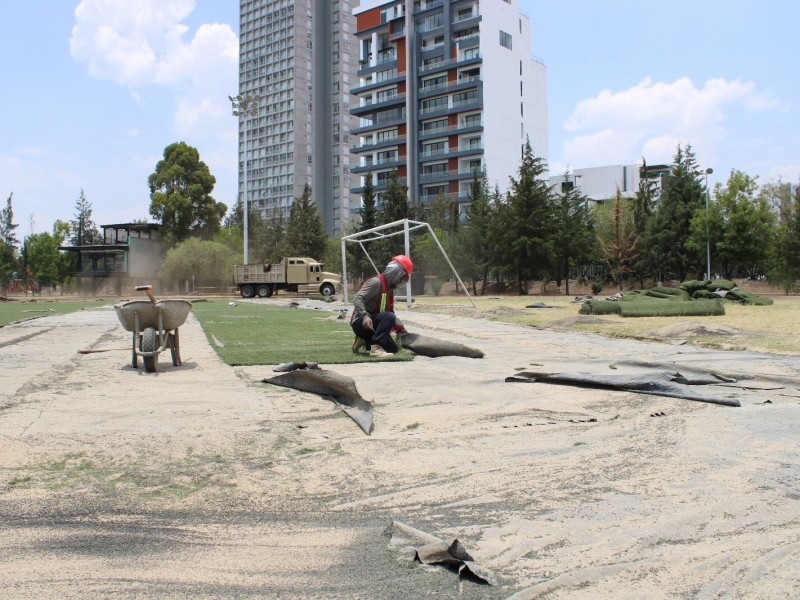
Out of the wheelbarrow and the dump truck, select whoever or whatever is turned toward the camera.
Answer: the wheelbarrow

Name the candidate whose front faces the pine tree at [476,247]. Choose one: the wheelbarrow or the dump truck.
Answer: the dump truck

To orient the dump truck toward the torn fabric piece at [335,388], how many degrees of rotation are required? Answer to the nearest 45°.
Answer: approximately 90° to its right

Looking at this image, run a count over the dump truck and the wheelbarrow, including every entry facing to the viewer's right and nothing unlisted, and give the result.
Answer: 1

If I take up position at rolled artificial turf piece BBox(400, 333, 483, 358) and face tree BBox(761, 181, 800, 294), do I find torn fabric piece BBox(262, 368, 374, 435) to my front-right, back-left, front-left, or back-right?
back-right

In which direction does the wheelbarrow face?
toward the camera

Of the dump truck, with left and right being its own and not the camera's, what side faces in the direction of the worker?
right

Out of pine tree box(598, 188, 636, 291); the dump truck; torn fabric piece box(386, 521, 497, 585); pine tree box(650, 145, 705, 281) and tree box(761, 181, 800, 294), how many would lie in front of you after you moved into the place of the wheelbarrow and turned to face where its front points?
1

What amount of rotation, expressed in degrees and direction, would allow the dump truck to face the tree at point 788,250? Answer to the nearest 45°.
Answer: approximately 45° to its right

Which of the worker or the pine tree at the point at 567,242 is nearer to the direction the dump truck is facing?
the pine tree

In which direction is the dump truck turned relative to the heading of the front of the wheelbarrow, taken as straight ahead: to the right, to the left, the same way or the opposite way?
to the left

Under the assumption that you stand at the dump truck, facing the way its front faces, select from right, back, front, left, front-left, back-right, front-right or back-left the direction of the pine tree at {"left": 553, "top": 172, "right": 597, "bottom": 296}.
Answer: front

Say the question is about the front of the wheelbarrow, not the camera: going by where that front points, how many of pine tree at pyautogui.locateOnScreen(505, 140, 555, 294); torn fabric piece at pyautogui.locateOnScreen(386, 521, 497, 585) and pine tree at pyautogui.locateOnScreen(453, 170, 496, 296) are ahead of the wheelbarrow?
1

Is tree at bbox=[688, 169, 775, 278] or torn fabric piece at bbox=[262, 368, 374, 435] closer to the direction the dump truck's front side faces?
the tree

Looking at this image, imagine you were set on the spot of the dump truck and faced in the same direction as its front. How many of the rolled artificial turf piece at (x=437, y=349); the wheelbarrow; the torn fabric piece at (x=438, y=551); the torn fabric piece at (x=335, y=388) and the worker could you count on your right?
5

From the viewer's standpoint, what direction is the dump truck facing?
to the viewer's right

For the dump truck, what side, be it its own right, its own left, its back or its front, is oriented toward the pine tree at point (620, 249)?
front

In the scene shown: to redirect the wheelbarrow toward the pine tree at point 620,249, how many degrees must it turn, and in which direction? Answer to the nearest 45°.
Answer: approximately 135° to its left

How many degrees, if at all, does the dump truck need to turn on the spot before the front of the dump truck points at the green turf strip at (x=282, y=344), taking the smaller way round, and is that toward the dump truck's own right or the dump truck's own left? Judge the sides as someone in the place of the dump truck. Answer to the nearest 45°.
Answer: approximately 90° to the dump truck's own right
